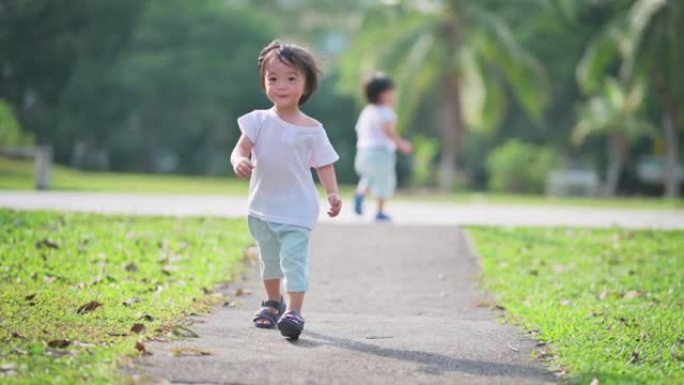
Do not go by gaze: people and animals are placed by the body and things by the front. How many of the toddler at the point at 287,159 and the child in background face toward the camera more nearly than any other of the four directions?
1

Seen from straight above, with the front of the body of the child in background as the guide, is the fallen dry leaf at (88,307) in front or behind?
behind

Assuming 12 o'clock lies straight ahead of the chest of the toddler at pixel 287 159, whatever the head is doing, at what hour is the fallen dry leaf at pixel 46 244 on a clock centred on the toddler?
The fallen dry leaf is roughly at 5 o'clock from the toddler.

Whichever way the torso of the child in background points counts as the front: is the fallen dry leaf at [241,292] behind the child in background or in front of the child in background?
behind

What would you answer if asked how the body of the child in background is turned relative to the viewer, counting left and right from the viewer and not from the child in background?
facing away from the viewer and to the right of the viewer

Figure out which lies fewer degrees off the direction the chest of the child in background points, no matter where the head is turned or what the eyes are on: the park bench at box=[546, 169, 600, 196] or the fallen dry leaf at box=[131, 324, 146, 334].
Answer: the park bench

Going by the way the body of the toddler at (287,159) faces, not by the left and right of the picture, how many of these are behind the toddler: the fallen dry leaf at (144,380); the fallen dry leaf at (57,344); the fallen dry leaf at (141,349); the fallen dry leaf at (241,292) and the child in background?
2

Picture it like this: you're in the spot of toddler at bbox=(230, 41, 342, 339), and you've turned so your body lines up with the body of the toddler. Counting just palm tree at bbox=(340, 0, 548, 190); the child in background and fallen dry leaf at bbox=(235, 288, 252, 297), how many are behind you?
3

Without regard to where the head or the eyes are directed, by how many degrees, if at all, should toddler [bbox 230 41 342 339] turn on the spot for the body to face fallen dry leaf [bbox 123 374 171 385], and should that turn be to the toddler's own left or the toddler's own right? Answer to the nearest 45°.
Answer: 0° — they already face it

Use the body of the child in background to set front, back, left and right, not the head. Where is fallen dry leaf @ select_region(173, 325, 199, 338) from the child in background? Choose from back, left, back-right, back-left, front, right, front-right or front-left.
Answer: back-right

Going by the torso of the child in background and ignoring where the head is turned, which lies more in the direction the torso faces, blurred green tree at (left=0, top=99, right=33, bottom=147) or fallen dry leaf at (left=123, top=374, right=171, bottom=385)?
the blurred green tree

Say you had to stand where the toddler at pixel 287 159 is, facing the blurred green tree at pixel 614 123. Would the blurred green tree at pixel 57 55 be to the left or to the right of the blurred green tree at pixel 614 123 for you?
left

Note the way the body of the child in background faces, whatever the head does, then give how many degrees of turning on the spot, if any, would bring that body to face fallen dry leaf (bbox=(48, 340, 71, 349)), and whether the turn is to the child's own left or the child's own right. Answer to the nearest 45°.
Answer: approximately 135° to the child's own right
